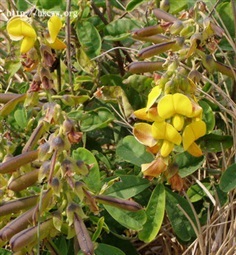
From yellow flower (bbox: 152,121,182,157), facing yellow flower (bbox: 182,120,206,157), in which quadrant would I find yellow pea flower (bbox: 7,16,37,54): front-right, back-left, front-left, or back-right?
back-left

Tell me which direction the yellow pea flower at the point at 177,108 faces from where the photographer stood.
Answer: facing the viewer
